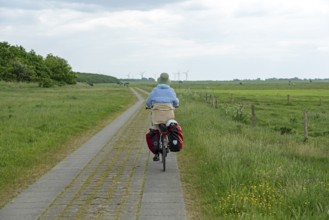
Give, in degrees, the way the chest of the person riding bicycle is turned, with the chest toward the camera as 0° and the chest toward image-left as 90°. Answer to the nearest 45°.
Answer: approximately 180°

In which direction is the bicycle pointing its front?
away from the camera
